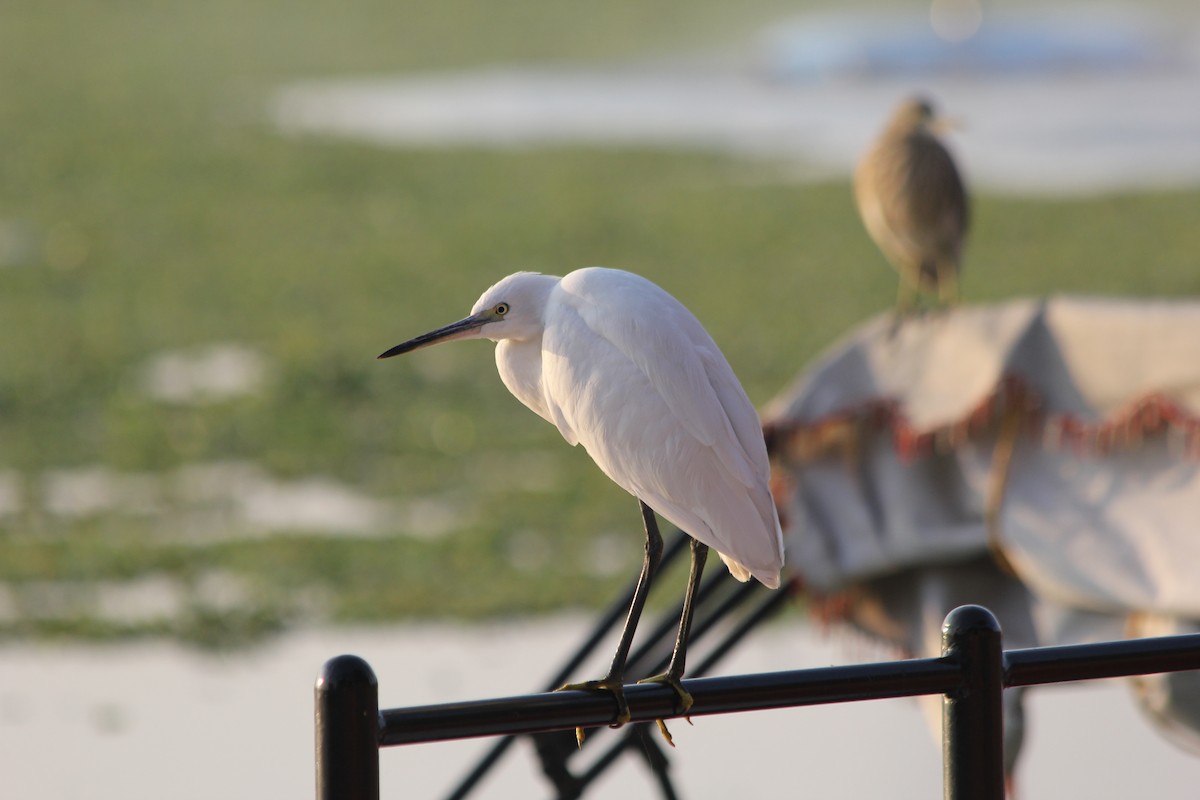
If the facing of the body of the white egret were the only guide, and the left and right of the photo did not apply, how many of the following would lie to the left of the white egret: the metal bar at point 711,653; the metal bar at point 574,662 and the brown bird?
0

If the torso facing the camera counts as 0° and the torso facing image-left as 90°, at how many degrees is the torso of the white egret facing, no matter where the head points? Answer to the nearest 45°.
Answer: approximately 90°

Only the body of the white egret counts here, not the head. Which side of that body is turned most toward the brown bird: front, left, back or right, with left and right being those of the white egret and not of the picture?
right

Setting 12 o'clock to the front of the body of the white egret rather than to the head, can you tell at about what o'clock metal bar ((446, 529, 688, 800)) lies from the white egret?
The metal bar is roughly at 3 o'clock from the white egret.
